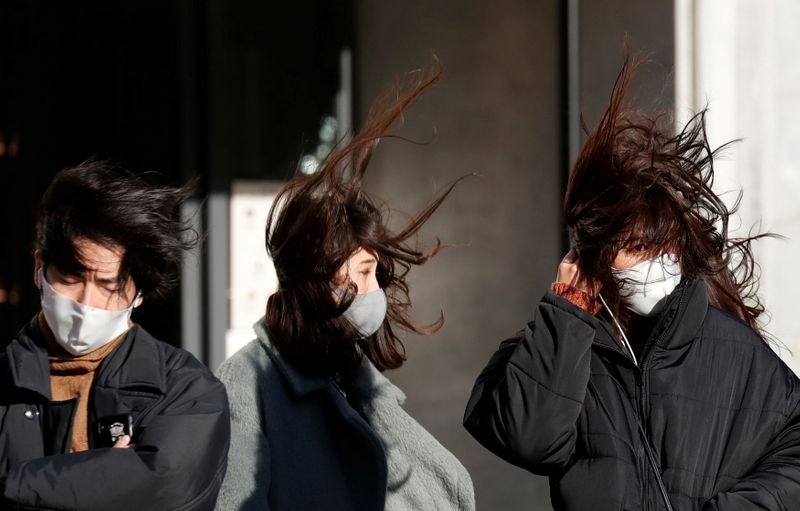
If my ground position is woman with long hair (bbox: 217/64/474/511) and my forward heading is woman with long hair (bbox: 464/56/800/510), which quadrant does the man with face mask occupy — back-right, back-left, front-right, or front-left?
back-right

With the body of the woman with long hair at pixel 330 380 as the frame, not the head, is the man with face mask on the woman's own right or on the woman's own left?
on the woman's own right

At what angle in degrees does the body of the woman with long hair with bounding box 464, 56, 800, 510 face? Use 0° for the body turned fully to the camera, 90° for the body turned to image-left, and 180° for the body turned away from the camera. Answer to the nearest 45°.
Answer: approximately 0°

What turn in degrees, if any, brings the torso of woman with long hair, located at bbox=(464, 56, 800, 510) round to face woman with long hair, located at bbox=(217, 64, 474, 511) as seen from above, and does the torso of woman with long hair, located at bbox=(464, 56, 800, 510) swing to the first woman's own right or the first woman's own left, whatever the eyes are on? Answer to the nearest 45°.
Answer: approximately 90° to the first woman's own right
